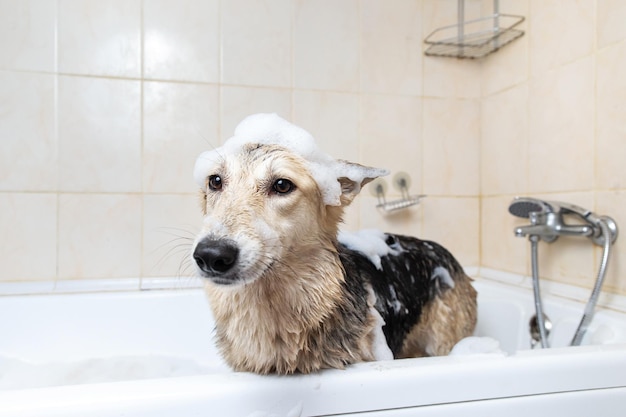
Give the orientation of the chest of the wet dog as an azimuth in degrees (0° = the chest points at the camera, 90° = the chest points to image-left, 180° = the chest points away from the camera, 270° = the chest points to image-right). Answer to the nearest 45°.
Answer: approximately 45°

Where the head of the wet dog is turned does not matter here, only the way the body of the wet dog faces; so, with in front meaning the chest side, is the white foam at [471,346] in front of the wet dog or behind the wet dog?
behind

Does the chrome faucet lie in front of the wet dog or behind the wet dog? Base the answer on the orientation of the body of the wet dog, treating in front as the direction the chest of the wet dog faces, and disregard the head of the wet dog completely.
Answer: behind

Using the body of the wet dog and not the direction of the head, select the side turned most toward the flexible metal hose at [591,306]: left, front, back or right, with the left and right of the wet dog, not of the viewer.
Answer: back

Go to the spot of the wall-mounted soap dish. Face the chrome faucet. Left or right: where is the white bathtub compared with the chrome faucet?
right

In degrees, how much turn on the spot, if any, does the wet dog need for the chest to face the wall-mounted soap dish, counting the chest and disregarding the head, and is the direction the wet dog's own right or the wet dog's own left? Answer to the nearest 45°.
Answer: approximately 135° to the wet dog's own right

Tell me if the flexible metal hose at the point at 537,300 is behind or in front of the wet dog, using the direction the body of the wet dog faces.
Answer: behind

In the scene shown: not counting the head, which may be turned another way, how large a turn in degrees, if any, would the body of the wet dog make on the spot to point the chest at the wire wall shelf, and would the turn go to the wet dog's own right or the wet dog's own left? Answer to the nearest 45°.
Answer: approximately 180°
